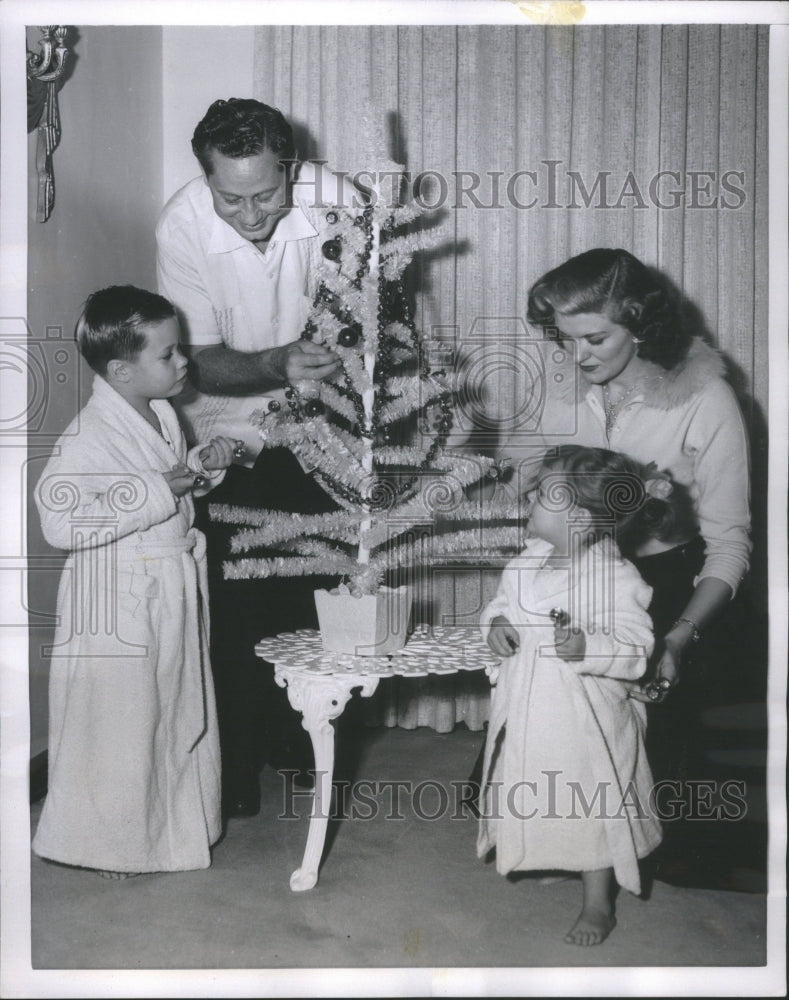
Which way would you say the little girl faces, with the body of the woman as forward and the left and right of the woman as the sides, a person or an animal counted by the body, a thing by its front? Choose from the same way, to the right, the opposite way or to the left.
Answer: the same way

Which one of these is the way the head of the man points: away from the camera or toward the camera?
toward the camera

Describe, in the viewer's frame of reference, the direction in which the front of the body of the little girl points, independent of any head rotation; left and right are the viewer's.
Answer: facing the viewer and to the left of the viewer

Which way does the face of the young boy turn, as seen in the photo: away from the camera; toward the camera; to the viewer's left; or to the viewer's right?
to the viewer's right

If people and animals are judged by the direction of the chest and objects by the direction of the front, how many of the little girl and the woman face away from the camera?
0

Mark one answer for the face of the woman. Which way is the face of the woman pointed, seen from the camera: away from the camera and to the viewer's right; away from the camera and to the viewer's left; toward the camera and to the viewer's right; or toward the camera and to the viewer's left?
toward the camera and to the viewer's left

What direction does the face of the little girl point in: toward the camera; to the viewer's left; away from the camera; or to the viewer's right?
to the viewer's left
